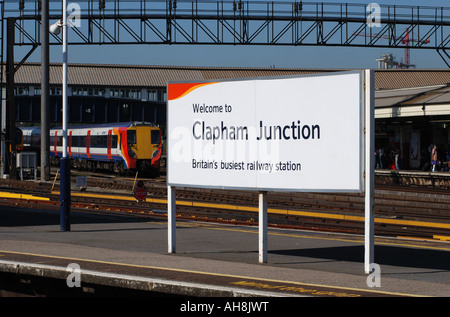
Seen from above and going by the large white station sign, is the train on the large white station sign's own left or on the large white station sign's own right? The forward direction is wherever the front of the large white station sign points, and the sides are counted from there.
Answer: on the large white station sign's own right

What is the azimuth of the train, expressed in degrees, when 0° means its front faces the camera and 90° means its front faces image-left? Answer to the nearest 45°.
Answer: approximately 315°

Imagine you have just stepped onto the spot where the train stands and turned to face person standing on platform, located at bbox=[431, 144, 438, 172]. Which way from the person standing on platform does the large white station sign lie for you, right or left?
right

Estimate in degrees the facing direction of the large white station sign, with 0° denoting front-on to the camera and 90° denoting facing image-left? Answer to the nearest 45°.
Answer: approximately 45°

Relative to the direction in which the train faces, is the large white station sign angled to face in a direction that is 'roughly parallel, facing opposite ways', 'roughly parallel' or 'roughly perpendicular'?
roughly perpendicular

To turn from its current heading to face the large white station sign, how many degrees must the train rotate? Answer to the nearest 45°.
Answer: approximately 45° to its right
